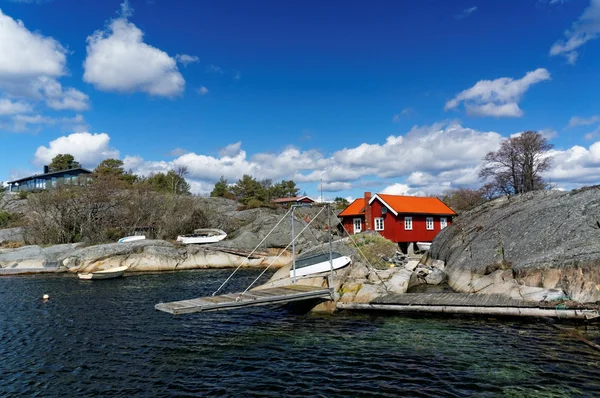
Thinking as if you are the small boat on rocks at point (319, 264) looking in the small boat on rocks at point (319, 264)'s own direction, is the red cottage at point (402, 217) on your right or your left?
on your left

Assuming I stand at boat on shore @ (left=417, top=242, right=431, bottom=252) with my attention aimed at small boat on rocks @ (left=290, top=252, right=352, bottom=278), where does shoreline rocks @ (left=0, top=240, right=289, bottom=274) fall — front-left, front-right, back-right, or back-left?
front-right

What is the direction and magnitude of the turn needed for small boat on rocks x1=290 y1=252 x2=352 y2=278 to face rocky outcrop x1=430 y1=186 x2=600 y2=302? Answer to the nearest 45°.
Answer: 0° — it already faces it

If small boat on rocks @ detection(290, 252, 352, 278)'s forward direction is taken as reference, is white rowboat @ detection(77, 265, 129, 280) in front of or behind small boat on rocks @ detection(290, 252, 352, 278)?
behind

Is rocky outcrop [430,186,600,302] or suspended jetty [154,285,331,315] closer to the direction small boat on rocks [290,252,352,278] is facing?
the rocky outcrop

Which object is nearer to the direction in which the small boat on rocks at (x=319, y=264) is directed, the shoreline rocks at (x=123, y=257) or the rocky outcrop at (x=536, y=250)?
the rocky outcrop

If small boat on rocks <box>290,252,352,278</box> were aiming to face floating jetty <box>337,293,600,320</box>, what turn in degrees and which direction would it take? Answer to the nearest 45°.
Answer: approximately 45° to its right

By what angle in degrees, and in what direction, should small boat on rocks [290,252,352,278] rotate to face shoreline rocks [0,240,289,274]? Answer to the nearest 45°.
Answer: approximately 135° to its left

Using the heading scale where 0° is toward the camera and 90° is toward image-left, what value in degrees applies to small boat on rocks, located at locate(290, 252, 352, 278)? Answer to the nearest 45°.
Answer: approximately 270°

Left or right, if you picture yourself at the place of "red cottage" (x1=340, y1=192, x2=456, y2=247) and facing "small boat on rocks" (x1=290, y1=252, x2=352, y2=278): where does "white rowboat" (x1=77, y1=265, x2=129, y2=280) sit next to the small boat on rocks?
right
